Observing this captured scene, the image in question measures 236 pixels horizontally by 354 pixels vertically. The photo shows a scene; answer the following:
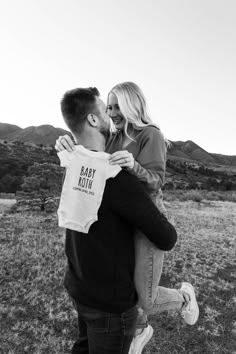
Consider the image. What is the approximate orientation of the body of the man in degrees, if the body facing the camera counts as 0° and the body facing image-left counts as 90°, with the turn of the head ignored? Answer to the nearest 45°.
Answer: approximately 225°

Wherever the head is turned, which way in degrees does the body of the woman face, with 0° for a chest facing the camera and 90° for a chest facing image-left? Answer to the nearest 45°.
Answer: approximately 45°

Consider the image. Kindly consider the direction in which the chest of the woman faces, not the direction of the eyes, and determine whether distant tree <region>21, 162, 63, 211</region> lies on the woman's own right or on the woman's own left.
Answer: on the woman's own right

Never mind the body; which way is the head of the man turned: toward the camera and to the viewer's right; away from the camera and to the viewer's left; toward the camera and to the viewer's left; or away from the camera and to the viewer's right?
away from the camera and to the viewer's right

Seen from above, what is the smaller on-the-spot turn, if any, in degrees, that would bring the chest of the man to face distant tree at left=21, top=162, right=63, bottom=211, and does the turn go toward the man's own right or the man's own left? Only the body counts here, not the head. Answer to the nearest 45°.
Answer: approximately 45° to the man's own left

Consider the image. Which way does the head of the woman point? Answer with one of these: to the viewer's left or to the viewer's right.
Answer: to the viewer's left
